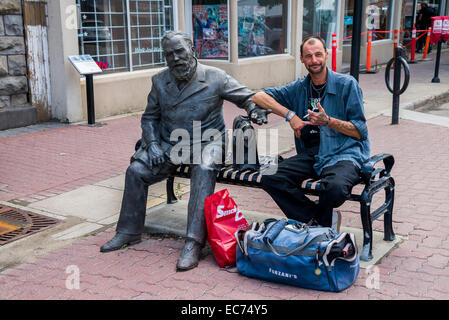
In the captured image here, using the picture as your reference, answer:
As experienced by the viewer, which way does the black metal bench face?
facing the viewer and to the left of the viewer

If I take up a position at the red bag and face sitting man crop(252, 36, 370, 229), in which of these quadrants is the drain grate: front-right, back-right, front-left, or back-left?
back-left

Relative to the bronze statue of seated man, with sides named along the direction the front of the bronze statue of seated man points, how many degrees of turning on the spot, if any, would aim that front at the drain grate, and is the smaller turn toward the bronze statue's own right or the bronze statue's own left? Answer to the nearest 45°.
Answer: approximately 45° to the bronze statue's own right

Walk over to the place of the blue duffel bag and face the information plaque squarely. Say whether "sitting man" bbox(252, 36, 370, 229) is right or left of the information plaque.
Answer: right

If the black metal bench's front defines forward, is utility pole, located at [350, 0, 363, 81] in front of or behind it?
behind

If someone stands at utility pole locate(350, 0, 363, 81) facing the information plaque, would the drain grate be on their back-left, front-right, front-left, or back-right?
front-left

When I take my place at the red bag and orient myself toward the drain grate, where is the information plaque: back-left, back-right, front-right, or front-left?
front-right

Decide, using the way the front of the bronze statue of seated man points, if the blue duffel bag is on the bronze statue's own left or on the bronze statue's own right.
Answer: on the bronze statue's own left

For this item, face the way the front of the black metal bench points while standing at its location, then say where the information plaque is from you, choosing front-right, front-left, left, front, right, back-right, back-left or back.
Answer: right

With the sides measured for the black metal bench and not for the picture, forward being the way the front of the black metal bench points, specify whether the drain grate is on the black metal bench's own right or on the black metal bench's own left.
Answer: on the black metal bench's own right

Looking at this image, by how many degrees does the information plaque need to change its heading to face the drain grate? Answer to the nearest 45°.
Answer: approximately 45° to its right

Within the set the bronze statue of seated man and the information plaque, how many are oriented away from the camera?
0

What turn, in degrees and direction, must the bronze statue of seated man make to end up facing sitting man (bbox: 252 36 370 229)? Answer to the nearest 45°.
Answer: approximately 135° to its left
